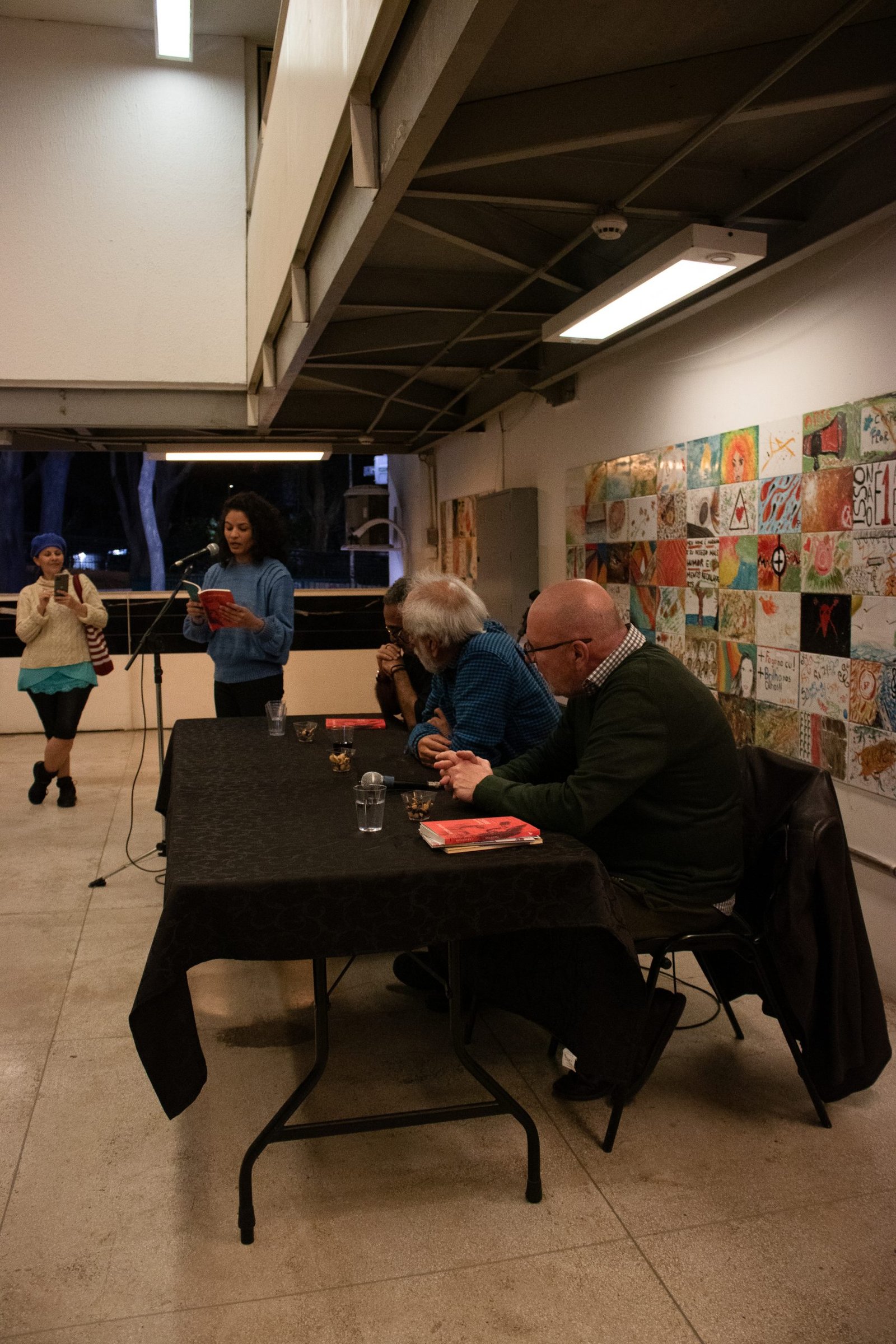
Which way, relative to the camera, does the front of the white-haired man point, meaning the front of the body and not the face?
to the viewer's left

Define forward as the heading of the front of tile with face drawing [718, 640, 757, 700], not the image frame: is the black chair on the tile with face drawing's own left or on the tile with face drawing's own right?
on the tile with face drawing's own left

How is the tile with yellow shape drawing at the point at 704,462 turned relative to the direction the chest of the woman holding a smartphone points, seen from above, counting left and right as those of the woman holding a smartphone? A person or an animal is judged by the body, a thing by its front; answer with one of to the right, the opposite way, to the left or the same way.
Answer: to the right

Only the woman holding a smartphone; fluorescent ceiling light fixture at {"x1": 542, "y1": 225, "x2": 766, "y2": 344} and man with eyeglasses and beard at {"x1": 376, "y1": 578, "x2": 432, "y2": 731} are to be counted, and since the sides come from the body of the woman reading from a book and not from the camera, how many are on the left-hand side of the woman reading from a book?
2

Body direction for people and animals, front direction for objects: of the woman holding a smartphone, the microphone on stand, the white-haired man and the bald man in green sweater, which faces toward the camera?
the woman holding a smartphone

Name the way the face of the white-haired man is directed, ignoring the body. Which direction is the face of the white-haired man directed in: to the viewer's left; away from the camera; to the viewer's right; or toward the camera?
to the viewer's left

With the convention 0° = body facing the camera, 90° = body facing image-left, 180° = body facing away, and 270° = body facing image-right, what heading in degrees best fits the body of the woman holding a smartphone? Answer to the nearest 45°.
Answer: approximately 0°

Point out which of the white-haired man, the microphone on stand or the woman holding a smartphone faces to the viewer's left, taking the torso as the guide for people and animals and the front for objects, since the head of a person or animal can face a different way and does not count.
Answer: the white-haired man

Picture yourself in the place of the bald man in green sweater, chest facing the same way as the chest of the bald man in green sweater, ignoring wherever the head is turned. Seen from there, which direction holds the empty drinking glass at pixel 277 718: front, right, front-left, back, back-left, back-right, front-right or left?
front-right

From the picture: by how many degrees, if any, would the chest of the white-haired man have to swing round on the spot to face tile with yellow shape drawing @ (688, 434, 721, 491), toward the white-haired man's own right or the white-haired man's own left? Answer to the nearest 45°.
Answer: approximately 135° to the white-haired man's own right

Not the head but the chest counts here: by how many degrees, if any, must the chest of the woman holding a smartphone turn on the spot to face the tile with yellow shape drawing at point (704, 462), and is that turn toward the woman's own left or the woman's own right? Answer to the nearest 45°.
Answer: approximately 45° to the woman's own left
